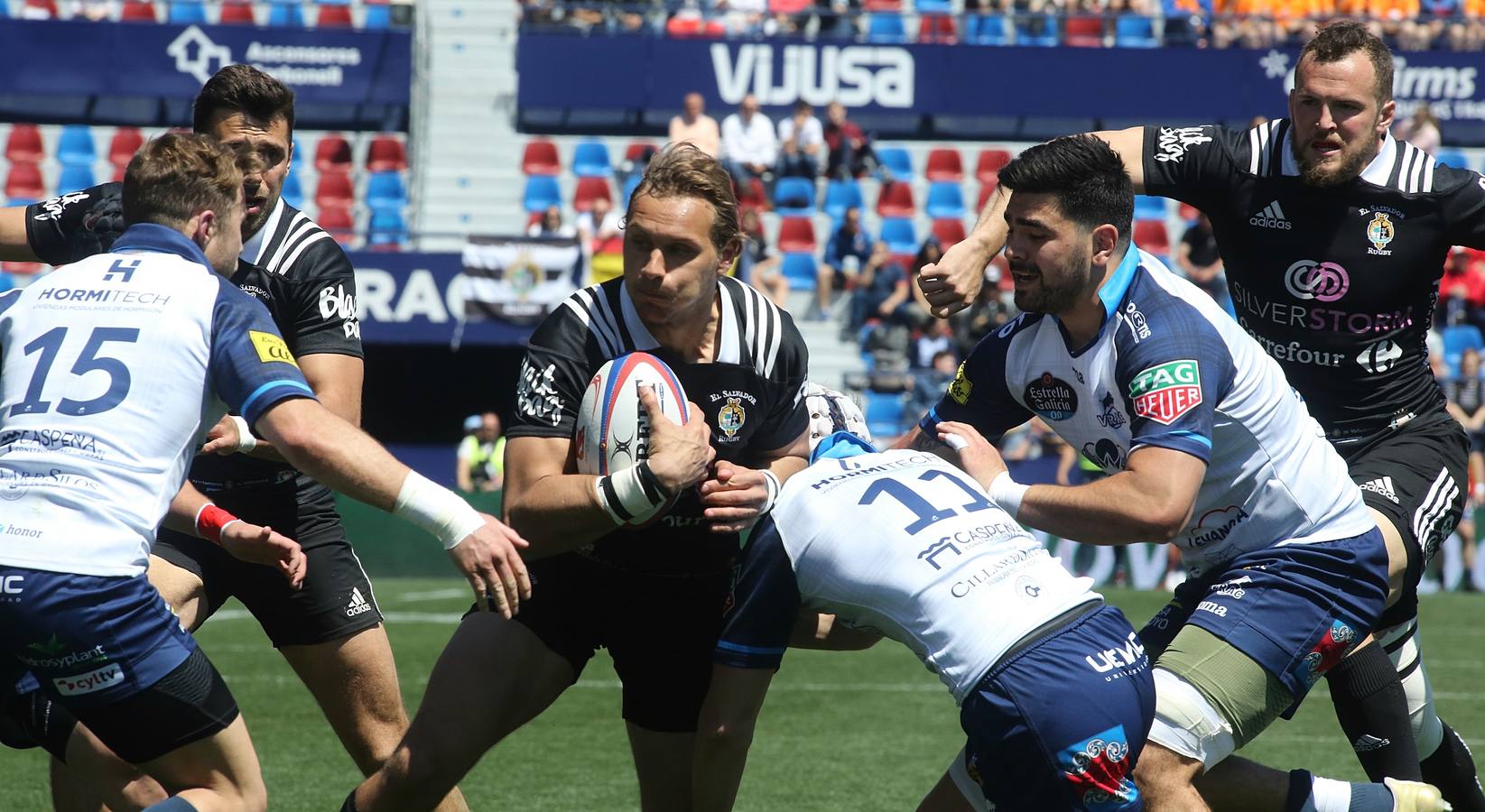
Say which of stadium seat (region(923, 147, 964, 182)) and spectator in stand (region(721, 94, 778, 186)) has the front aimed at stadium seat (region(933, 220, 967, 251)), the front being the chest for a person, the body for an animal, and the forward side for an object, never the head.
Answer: stadium seat (region(923, 147, 964, 182))

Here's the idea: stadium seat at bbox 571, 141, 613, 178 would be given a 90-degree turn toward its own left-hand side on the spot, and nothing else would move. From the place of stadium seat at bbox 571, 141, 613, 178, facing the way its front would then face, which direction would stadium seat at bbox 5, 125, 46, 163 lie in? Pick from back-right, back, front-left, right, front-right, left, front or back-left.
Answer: back

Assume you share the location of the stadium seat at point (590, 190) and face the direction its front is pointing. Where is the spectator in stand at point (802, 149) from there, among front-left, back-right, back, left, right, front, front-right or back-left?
left

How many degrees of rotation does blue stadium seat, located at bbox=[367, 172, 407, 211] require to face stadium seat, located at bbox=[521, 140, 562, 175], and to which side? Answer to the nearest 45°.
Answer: approximately 90° to its left

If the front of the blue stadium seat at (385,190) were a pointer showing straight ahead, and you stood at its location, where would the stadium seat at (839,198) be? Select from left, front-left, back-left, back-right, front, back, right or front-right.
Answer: left

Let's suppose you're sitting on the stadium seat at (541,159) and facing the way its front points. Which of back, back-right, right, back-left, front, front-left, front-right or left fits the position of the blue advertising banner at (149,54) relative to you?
right

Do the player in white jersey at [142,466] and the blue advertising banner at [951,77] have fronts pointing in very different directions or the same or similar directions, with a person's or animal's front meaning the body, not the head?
very different directions

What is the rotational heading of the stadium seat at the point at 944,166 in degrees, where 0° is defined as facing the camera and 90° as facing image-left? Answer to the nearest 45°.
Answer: approximately 0°

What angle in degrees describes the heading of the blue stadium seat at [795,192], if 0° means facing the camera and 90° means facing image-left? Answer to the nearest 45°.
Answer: approximately 0°

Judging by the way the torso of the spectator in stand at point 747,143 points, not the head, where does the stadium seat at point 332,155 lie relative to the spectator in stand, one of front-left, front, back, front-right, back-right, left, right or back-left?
right
